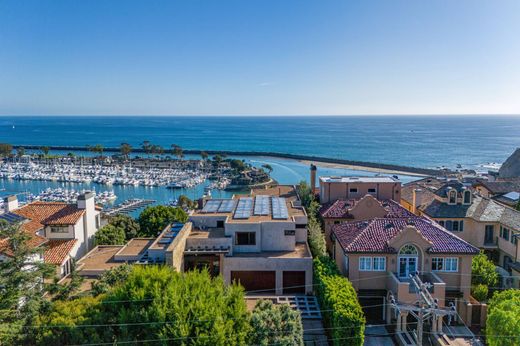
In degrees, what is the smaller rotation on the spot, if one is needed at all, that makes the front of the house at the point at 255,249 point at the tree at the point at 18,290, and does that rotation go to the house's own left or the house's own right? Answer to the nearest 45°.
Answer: approximately 45° to the house's own right

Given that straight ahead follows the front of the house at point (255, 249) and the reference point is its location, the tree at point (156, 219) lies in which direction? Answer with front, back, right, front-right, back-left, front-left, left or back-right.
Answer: back-right

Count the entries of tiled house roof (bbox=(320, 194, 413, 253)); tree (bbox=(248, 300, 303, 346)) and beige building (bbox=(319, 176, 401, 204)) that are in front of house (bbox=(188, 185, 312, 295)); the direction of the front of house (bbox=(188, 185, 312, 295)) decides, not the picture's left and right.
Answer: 1

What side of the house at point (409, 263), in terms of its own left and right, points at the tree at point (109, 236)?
right

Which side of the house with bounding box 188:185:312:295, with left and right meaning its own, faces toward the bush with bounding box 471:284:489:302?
left

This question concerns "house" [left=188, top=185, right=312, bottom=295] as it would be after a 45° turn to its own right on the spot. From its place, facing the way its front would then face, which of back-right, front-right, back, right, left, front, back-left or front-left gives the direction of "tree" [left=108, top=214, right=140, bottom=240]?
right

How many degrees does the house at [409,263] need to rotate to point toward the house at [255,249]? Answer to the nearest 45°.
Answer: approximately 90° to its right

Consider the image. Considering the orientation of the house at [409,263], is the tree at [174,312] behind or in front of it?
in front

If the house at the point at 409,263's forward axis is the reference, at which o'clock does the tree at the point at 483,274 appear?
The tree is roughly at 8 o'clock from the house.

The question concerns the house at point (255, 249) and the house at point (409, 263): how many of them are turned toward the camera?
2

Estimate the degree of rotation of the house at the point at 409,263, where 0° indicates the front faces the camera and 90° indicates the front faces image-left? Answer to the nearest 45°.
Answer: approximately 0°

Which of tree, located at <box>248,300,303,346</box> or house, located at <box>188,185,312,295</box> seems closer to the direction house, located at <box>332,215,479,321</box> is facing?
the tree

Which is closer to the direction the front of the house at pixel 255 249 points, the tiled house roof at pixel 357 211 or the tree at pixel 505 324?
the tree
